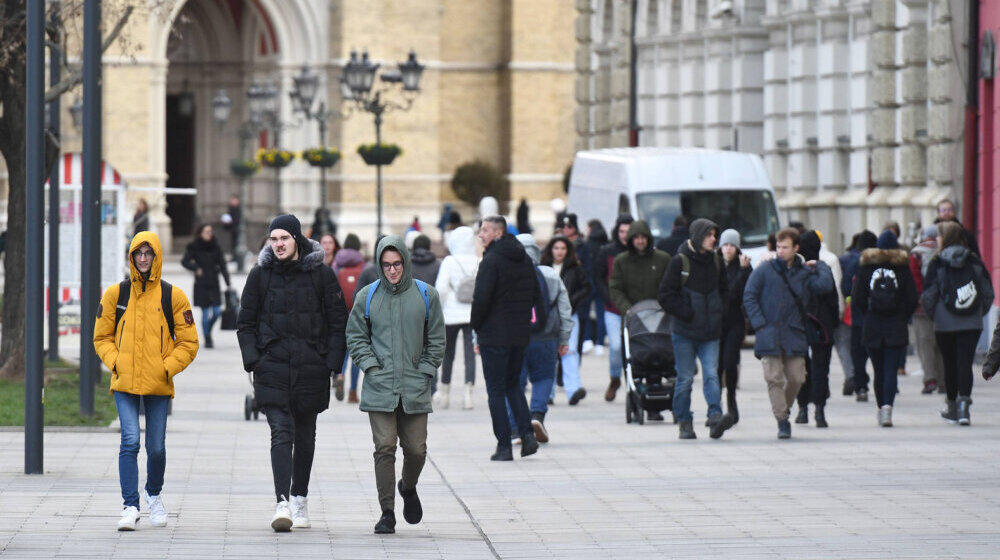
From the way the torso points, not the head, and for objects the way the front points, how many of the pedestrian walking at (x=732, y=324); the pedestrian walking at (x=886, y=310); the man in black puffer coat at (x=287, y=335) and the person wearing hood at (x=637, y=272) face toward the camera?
3

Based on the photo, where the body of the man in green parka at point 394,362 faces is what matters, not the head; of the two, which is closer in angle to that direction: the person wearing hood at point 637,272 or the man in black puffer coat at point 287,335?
the man in black puffer coat

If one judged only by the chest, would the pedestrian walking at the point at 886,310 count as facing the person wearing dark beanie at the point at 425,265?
no

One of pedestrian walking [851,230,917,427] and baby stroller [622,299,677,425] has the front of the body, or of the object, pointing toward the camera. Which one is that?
the baby stroller

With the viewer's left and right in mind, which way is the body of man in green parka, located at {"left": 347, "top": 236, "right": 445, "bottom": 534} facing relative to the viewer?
facing the viewer

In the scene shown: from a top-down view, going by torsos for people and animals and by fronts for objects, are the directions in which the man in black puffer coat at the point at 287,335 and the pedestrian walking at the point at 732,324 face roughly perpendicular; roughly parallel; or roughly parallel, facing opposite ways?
roughly parallel

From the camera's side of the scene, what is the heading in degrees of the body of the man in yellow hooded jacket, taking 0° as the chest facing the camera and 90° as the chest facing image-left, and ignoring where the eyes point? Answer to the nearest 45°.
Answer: approximately 0°

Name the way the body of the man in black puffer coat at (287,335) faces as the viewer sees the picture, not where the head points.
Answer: toward the camera

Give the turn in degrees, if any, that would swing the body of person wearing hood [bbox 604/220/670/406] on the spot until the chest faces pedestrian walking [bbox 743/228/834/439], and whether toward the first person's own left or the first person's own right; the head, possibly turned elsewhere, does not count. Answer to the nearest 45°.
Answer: approximately 45° to the first person's own left

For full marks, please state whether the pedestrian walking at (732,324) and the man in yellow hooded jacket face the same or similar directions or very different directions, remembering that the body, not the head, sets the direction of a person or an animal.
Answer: same or similar directions

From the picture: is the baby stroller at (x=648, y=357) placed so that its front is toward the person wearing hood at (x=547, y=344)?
no

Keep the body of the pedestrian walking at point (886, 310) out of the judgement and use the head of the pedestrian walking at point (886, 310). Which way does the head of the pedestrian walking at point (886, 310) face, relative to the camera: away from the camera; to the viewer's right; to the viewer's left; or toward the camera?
away from the camera

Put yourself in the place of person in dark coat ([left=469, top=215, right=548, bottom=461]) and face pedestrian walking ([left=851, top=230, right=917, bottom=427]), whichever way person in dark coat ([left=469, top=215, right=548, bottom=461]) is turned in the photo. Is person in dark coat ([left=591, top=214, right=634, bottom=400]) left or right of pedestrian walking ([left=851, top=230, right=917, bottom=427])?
left

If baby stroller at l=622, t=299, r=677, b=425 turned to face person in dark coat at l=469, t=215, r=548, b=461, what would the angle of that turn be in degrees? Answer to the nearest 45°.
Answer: approximately 45° to its right

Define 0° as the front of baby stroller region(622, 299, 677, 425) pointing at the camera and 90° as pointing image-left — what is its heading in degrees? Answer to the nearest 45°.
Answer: approximately 0°

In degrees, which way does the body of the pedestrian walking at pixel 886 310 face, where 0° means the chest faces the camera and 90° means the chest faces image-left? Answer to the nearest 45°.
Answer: approximately 180°
